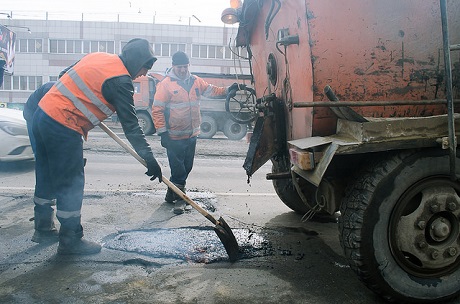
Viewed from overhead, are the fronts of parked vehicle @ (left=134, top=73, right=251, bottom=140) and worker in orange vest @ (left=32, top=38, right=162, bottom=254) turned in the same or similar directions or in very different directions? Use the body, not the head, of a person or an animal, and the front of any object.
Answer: very different directions

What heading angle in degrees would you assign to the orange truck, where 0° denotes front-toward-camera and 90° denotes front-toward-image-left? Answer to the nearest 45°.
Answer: approximately 225°

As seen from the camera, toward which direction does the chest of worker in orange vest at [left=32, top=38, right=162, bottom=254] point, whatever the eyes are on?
to the viewer's right

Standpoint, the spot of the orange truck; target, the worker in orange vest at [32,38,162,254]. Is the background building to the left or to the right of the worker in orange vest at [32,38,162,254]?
right

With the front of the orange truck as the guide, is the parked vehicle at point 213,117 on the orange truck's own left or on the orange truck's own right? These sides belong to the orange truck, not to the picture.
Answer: on the orange truck's own left

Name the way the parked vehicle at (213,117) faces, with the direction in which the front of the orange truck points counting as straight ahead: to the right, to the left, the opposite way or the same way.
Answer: the opposite way

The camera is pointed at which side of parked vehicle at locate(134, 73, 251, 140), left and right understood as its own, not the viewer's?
left

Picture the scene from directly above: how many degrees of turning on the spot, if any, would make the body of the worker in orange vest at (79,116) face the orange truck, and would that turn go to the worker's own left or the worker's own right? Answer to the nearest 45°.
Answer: approximately 45° to the worker's own right

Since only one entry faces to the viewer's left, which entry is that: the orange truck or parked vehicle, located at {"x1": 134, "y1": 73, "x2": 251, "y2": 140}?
the parked vehicle
